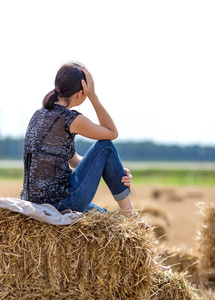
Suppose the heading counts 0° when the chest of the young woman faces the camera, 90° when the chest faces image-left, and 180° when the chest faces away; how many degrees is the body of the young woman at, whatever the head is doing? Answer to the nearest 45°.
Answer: approximately 225°

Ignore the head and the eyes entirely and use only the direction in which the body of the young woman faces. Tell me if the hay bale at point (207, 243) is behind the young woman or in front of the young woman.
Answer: in front

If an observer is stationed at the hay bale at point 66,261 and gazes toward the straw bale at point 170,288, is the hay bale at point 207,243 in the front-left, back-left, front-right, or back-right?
front-left

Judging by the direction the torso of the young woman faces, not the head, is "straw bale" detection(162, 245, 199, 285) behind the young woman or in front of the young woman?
in front

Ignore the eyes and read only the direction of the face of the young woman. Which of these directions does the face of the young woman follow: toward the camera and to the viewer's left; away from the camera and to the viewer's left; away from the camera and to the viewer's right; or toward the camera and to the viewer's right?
away from the camera and to the viewer's right
